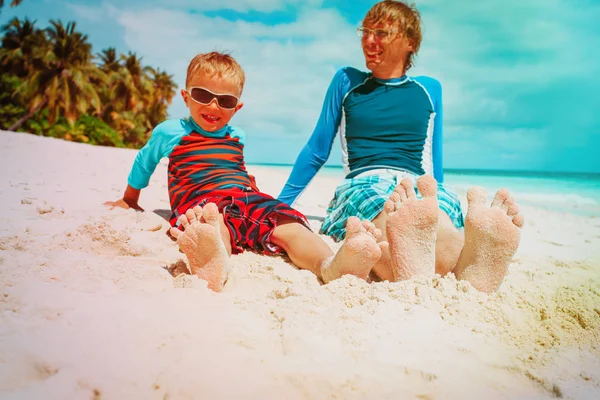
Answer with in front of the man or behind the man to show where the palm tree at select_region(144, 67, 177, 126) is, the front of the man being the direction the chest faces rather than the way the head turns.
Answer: behind

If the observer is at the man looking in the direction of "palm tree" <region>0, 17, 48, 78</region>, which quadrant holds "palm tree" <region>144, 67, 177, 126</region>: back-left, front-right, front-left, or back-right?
front-right

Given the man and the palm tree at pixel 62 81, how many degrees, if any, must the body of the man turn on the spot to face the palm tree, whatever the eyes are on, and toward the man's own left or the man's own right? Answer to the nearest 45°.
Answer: approximately 135° to the man's own right

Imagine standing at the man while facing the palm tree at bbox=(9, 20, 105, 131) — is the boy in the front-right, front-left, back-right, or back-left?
front-left

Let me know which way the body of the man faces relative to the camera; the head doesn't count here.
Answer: toward the camera

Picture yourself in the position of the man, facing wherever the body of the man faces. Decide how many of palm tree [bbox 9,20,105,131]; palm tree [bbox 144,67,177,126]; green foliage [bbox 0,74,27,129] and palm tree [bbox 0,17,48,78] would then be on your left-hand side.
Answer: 0

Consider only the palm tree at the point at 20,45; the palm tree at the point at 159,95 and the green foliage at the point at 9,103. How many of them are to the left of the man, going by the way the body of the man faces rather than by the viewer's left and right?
0

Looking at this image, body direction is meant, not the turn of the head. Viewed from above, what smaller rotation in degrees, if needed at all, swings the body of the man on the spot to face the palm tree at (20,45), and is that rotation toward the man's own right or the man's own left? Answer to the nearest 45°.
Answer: approximately 135° to the man's own right

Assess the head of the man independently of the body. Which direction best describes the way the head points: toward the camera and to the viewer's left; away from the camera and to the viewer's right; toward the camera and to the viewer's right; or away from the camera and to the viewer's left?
toward the camera and to the viewer's left

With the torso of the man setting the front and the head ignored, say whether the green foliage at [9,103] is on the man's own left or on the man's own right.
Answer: on the man's own right

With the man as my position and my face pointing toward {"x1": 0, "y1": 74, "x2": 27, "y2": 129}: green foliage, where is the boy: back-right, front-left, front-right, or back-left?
front-left

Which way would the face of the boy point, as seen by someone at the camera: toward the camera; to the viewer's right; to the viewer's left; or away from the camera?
toward the camera

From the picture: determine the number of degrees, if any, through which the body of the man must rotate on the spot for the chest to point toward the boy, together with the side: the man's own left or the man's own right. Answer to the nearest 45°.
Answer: approximately 45° to the man's own right
